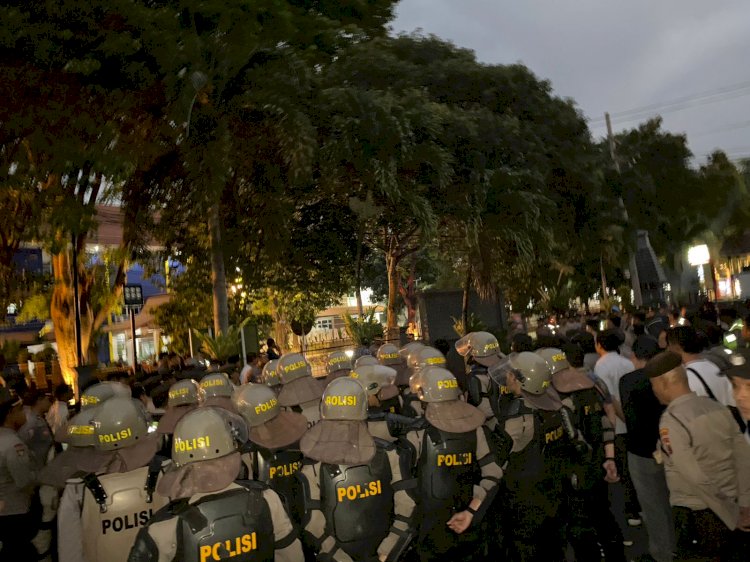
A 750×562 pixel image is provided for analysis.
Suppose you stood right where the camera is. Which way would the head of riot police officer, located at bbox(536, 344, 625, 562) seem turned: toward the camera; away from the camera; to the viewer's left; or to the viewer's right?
away from the camera

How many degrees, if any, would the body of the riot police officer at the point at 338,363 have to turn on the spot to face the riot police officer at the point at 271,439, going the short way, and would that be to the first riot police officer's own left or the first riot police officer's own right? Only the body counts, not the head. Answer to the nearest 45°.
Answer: approximately 180°

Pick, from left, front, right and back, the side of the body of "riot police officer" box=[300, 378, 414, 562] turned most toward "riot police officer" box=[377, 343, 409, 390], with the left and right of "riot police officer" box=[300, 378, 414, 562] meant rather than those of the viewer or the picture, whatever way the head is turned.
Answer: front

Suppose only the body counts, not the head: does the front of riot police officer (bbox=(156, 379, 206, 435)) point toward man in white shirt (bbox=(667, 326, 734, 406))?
no

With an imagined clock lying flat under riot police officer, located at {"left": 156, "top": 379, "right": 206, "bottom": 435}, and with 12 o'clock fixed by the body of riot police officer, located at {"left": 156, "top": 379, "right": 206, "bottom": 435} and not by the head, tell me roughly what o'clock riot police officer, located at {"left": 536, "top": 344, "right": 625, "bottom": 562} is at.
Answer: riot police officer, located at {"left": 536, "top": 344, "right": 625, "bottom": 562} is roughly at 2 o'clock from riot police officer, located at {"left": 156, "top": 379, "right": 206, "bottom": 435}.

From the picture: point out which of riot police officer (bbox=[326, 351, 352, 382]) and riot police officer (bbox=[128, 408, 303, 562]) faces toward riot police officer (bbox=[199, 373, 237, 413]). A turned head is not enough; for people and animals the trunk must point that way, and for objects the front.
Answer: riot police officer (bbox=[128, 408, 303, 562])

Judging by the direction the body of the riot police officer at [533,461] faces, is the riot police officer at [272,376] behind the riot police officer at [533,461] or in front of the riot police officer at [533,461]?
in front

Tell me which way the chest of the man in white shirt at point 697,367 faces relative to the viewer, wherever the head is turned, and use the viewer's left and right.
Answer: facing away from the viewer and to the left of the viewer

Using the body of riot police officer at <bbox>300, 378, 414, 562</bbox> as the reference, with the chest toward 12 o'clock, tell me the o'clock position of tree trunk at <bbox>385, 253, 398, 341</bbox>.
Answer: The tree trunk is roughly at 12 o'clock from the riot police officer.

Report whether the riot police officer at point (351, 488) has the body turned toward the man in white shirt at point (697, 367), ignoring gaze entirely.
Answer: no

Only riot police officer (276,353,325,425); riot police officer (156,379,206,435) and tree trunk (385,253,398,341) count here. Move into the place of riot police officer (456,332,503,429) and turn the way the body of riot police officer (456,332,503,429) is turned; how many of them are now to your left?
2

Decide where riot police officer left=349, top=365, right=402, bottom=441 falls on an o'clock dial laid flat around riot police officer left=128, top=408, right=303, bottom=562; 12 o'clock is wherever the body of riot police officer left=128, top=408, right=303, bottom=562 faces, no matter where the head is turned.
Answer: riot police officer left=349, top=365, right=402, bottom=441 is roughly at 1 o'clock from riot police officer left=128, top=408, right=303, bottom=562.

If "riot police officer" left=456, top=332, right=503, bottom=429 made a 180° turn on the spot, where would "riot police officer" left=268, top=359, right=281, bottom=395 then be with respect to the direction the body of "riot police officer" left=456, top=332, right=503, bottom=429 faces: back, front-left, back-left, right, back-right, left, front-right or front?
back-right

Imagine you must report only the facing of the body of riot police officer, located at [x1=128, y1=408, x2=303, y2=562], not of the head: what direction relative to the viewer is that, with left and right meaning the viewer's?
facing away from the viewer

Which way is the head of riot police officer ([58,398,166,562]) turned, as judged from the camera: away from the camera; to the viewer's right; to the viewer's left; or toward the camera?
away from the camera

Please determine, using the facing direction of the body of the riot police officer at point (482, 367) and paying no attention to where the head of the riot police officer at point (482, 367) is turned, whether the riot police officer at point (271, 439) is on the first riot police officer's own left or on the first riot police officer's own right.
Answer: on the first riot police officer's own left

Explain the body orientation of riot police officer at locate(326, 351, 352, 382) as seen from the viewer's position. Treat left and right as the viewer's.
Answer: facing away from the viewer

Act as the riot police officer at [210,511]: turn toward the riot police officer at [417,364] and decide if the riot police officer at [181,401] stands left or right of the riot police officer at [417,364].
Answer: left

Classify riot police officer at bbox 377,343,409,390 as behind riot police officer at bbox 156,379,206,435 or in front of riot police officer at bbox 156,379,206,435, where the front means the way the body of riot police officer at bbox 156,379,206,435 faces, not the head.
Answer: in front

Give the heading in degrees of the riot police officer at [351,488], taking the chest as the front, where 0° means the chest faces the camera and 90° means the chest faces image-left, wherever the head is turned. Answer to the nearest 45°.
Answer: approximately 180°
